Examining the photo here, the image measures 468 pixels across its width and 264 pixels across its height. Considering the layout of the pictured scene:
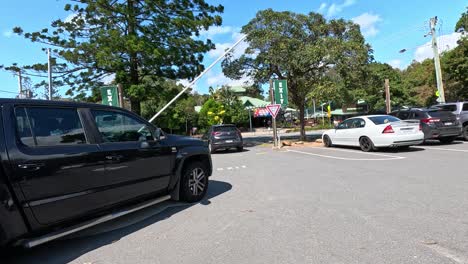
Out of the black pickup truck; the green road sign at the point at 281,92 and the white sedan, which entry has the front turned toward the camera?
the green road sign

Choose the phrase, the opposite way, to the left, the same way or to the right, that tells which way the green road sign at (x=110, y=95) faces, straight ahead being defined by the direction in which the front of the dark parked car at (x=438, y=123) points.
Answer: the opposite way

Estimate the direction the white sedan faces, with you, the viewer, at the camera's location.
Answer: facing away from the viewer and to the left of the viewer

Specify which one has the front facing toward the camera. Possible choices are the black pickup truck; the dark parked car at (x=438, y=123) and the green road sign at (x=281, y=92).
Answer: the green road sign

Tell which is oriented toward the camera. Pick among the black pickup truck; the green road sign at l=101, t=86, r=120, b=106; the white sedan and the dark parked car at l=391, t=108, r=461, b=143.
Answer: the green road sign

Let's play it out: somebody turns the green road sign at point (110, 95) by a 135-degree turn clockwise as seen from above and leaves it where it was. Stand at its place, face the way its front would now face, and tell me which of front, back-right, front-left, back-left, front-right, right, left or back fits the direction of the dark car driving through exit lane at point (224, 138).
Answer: back-right

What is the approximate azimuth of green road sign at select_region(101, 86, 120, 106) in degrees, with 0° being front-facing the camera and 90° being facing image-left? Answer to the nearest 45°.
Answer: approximately 0°

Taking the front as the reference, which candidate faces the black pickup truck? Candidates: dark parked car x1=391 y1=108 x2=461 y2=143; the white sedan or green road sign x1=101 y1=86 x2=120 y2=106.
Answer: the green road sign

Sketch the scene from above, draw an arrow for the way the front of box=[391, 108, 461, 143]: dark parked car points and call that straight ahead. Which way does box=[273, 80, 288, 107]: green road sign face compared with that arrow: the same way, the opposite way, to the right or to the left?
the opposite way

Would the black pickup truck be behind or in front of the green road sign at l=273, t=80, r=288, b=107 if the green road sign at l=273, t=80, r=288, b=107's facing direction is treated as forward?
in front

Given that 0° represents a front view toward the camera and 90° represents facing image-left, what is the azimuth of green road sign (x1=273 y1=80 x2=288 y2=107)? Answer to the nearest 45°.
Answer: approximately 0°

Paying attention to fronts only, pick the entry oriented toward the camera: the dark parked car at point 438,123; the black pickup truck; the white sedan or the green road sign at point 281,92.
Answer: the green road sign

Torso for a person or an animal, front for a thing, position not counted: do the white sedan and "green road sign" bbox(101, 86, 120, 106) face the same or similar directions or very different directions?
very different directions

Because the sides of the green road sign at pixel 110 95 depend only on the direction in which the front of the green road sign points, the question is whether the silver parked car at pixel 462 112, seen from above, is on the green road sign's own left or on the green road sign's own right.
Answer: on the green road sign's own left
